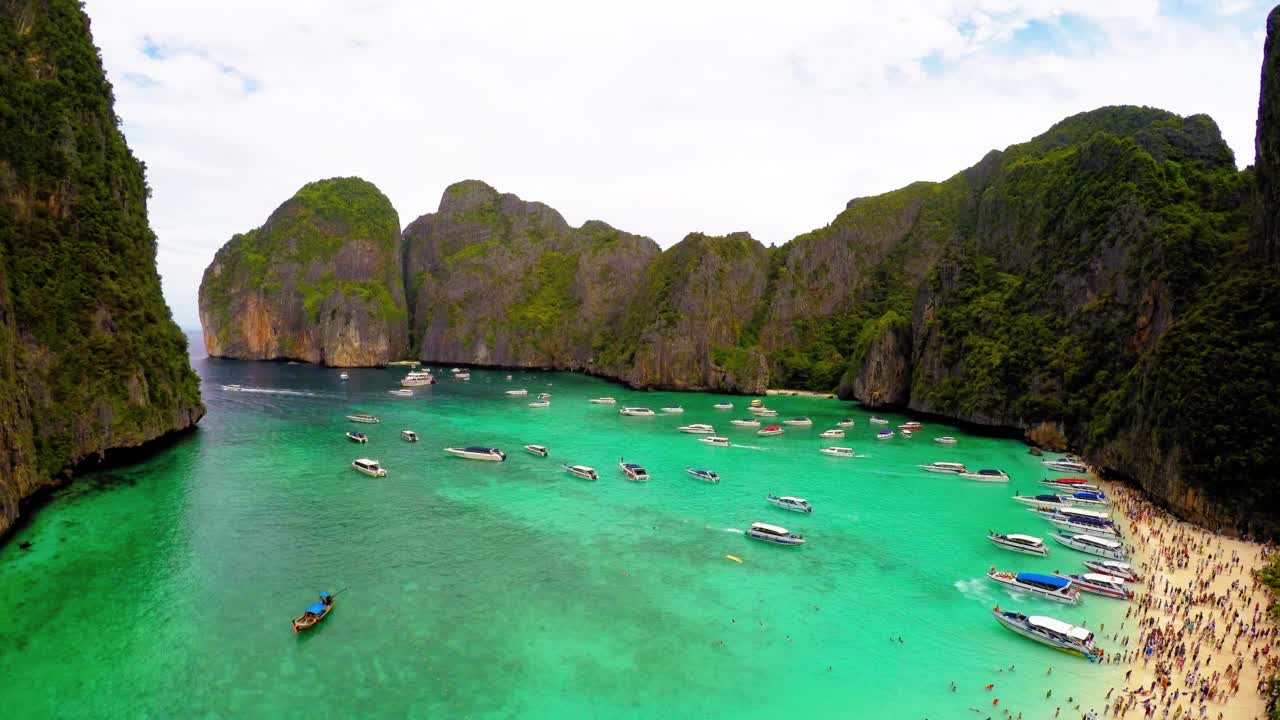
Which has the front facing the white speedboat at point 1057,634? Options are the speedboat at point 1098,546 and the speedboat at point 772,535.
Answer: the speedboat at point 772,535

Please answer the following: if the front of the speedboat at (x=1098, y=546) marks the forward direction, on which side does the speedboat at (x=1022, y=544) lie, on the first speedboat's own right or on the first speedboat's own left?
on the first speedboat's own left

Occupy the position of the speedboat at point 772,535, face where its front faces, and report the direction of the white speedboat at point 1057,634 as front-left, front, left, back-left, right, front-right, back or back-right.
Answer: front

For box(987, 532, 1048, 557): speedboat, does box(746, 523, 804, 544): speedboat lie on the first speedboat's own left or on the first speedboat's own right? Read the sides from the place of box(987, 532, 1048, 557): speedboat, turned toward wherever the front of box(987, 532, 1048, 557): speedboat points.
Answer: on the first speedboat's own left

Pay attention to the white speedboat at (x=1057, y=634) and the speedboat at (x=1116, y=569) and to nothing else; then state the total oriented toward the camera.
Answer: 0

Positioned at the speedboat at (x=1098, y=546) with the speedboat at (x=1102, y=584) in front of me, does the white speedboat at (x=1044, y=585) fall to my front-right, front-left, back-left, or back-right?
front-right

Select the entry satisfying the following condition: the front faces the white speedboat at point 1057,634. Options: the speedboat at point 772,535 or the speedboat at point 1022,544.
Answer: the speedboat at point 772,535

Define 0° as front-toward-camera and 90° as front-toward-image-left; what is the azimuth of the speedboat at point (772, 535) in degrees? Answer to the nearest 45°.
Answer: approximately 315°
